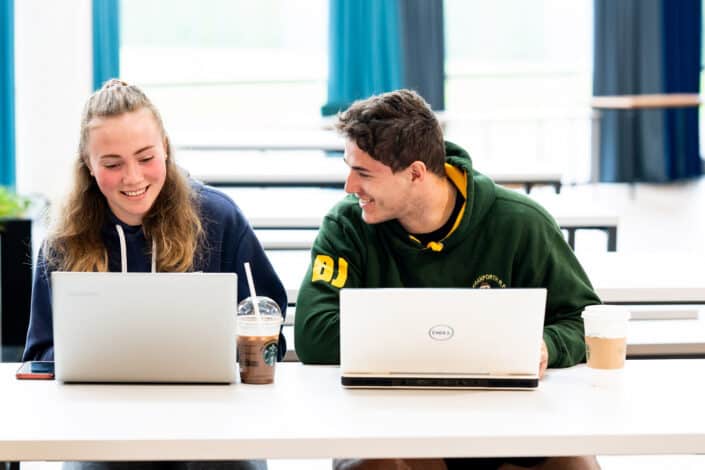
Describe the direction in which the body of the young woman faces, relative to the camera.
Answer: toward the camera

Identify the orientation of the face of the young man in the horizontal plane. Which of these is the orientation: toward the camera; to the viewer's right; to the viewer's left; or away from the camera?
to the viewer's left

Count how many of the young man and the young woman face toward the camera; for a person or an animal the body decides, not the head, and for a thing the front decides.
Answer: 2

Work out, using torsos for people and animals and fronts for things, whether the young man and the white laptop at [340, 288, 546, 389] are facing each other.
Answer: yes

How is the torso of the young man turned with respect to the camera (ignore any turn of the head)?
toward the camera

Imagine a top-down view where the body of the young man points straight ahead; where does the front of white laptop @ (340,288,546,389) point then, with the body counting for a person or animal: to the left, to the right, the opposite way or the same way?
the opposite way

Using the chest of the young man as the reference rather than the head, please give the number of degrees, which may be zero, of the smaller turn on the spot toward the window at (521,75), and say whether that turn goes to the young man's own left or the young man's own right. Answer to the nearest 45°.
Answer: approximately 180°

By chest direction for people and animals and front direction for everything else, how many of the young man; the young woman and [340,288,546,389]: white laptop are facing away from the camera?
1

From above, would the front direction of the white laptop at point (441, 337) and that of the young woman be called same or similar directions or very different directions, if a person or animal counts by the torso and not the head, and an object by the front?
very different directions

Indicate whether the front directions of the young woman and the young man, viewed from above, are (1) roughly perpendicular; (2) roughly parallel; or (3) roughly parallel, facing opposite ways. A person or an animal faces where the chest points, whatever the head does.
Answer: roughly parallel

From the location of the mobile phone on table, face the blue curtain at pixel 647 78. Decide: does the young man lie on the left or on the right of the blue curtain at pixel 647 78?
right

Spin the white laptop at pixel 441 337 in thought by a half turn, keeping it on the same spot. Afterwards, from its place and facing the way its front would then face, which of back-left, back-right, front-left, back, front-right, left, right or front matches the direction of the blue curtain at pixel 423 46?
back

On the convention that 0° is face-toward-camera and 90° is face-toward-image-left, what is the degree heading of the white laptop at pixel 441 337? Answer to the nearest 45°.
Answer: approximately 180°

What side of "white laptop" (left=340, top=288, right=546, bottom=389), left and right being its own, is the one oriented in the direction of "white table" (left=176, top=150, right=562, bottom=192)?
front

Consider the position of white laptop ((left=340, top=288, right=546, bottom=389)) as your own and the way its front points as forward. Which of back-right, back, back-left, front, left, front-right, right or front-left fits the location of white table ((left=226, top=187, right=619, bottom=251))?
front
